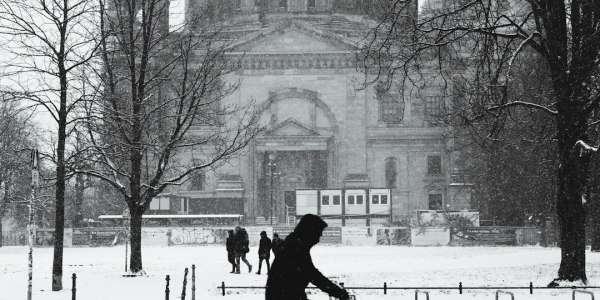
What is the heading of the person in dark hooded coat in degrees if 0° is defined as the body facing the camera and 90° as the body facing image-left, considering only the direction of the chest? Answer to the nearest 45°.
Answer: approximately 270°

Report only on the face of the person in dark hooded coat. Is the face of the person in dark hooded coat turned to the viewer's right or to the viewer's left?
to the viewer's right

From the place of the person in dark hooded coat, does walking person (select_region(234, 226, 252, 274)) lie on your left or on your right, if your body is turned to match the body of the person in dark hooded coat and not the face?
on your left
